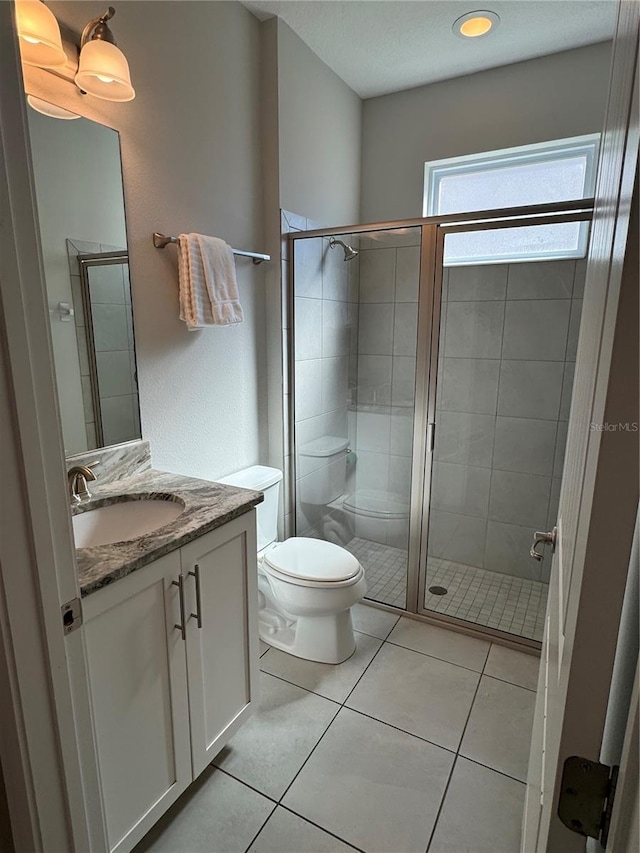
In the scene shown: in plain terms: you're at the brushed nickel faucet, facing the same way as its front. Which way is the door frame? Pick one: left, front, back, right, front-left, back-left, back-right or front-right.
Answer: front-right

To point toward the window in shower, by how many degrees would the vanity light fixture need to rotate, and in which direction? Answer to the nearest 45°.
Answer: approximately 45° to its left

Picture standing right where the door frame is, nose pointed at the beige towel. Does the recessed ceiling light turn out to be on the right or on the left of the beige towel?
right

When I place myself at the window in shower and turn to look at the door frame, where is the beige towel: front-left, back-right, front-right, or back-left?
front-right

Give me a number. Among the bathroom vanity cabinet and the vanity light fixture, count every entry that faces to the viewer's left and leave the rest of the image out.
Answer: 0

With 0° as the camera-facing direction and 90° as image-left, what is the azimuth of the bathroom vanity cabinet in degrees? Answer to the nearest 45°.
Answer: approximately 315°

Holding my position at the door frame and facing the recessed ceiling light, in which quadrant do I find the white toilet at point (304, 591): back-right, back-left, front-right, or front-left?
front-left

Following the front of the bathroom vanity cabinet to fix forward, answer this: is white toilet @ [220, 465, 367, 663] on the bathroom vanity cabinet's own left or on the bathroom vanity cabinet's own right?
on the bathroom vanity cabinet's own left

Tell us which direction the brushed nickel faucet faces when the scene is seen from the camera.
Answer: facing the viewer and to the right of the viewer

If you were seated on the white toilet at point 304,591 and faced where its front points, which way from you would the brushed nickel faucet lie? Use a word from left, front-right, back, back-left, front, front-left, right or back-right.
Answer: right

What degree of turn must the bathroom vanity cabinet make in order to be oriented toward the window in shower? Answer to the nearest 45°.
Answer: approximately 90° to its left

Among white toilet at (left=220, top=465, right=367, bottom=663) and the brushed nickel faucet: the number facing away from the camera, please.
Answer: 0
